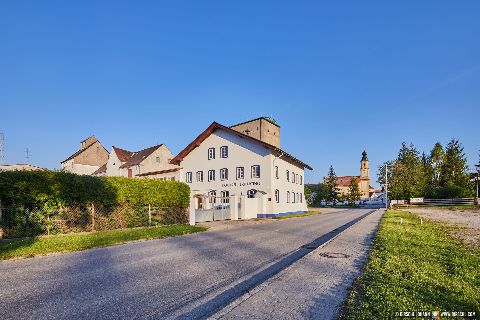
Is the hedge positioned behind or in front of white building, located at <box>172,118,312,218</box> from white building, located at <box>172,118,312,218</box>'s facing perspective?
in front

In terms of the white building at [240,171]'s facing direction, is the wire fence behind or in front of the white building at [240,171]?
in front

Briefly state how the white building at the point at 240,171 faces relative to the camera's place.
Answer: facing the viewer and to the left of the viewer
